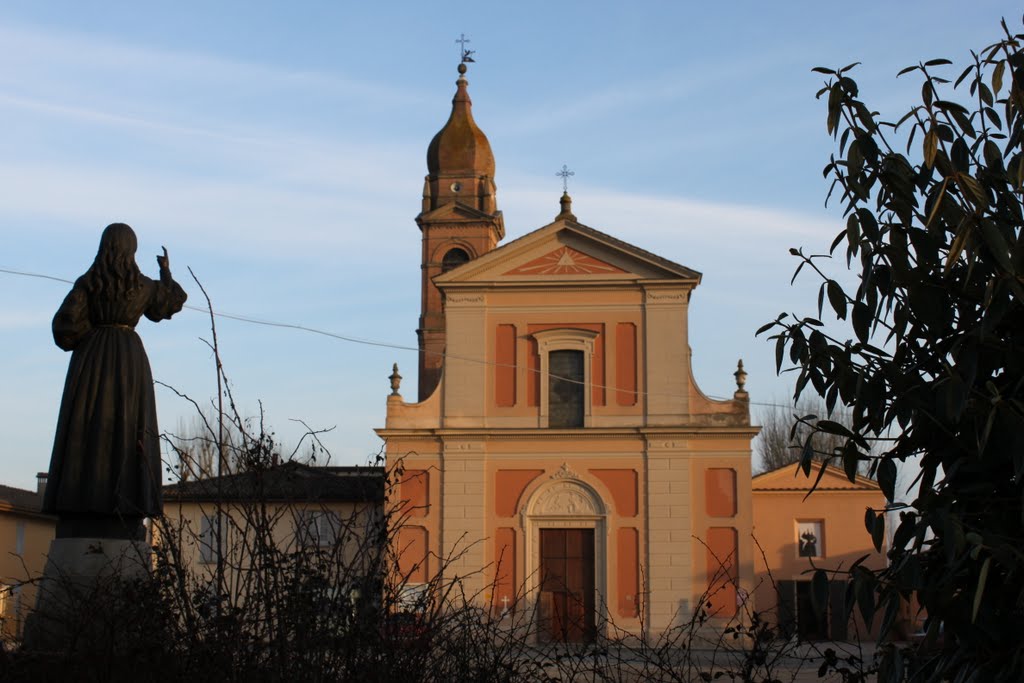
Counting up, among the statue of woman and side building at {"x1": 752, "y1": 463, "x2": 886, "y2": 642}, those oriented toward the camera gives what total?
1

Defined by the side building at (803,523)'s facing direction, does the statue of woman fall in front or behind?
in front

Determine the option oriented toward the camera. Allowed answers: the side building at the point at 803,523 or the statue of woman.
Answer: the side building

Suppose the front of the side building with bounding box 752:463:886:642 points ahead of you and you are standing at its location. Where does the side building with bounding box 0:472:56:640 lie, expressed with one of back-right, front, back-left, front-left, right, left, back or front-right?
right

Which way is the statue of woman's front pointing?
away from the camera

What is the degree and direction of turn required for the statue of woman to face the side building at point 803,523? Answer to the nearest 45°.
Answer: approximately 45° to its right

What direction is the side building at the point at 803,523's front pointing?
toward the camera
